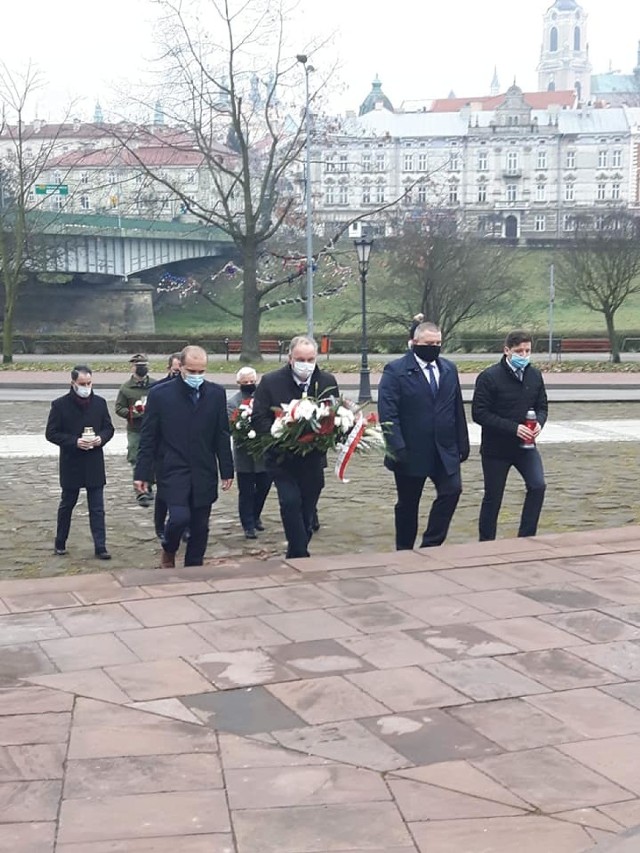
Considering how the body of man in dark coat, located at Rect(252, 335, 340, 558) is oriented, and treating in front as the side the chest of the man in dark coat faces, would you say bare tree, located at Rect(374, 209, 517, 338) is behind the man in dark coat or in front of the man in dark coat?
behind

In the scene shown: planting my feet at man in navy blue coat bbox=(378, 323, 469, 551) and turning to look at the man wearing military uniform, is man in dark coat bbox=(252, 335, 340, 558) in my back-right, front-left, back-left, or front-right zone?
front-left

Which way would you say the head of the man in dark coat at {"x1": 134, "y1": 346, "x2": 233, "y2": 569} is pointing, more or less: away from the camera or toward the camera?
toward the camera

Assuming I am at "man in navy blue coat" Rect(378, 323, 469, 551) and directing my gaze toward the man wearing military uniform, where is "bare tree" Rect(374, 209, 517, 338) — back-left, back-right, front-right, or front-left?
front-right

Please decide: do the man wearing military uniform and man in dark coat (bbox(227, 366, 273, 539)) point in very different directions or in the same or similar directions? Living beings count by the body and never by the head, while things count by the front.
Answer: same or similar directions

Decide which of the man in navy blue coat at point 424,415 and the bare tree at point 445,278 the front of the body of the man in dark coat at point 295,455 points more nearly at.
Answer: the man in navy blue coat

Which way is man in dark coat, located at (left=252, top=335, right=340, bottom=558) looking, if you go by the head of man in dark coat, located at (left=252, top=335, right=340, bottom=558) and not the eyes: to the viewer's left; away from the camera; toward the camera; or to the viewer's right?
toward the camera

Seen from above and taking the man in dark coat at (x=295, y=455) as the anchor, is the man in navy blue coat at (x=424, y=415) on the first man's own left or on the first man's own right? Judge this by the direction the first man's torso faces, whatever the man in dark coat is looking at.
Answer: on the first man's own left

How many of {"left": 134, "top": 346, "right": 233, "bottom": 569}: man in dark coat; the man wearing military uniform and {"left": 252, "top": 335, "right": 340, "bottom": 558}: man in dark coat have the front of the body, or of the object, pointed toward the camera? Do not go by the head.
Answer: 3

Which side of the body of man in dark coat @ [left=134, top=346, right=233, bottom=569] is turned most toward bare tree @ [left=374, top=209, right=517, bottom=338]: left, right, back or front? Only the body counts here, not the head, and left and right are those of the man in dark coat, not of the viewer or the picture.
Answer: back

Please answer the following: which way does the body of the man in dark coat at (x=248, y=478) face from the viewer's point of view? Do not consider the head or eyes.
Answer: toward the camera

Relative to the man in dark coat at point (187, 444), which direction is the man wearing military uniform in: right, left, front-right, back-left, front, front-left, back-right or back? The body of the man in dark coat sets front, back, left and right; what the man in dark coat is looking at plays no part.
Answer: back

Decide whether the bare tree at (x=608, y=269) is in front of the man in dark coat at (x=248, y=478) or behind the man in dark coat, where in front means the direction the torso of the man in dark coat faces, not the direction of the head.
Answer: behind

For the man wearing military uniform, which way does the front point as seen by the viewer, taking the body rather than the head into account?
toward the camera
